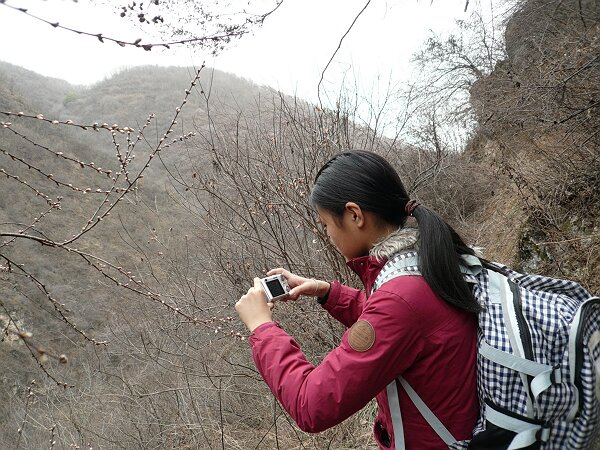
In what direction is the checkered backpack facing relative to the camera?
to the viewer's right

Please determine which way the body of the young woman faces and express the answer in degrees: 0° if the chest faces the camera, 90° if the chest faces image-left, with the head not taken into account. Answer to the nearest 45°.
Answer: approximately 90°
